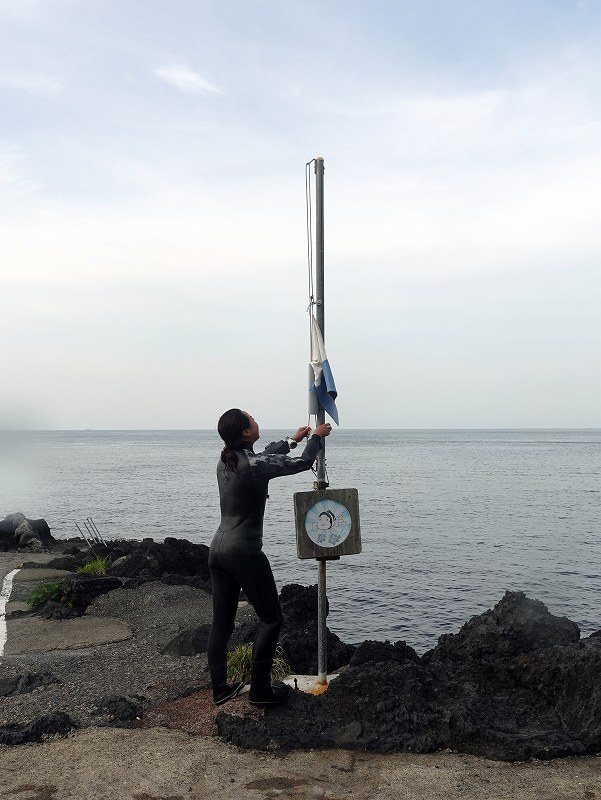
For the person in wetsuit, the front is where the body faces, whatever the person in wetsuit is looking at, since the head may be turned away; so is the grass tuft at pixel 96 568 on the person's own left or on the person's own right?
on the person's own left

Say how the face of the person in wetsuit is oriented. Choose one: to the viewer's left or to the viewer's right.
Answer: to the viewer's right

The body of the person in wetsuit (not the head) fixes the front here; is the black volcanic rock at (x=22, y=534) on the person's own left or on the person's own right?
on the person's own left

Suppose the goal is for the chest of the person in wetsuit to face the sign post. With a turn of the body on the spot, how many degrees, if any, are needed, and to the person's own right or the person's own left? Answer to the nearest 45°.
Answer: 0° — they already face it

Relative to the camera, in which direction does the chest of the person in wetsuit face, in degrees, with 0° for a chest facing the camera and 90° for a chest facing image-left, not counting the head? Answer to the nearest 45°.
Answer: approximately 225°

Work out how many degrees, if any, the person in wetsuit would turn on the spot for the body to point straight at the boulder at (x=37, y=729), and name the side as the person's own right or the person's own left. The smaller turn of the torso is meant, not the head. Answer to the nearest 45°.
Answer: approximately 135° to the person's own left
